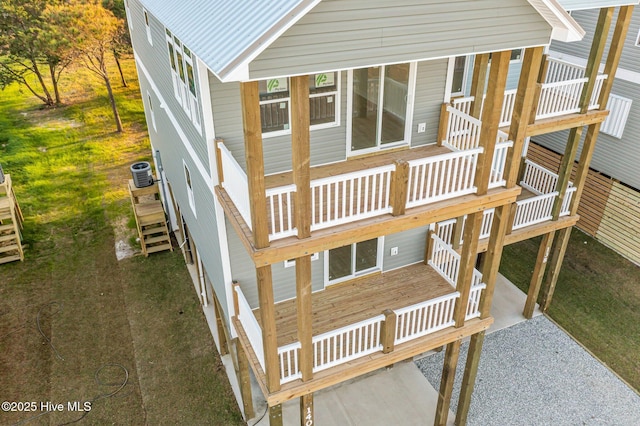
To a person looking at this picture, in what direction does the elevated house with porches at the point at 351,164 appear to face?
facing the viewer and to the right of the viewer

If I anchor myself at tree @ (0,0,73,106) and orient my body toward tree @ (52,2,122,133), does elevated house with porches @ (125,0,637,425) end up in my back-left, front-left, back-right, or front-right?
front-right

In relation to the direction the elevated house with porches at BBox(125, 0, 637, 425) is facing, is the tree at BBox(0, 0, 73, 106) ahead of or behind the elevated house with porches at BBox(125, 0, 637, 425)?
behind

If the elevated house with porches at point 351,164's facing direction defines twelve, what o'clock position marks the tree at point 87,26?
The tree is roughly at 6 o'clock from the elevated house with porches.

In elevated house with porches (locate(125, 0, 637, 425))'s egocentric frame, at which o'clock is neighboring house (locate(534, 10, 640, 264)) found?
neighboring house (locate(534, 10, 640, 264)) is roughly at 9 o'clock from elevated house with porches (locate(125, 0, 637, 425)).
